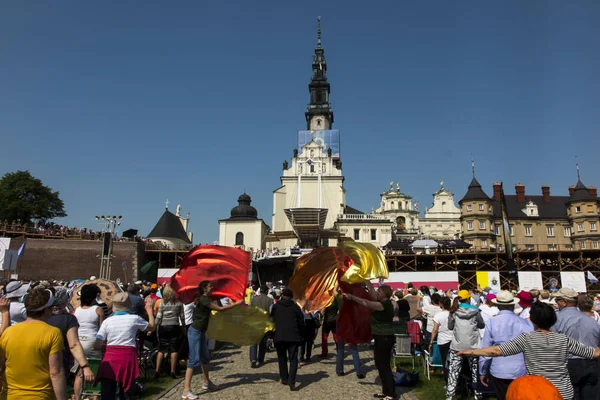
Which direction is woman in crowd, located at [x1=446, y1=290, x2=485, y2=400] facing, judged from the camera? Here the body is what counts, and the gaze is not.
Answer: away from the camera

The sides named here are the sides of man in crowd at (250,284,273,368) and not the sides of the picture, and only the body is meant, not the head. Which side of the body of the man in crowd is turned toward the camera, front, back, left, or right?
back

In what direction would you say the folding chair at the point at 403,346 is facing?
away from the camera

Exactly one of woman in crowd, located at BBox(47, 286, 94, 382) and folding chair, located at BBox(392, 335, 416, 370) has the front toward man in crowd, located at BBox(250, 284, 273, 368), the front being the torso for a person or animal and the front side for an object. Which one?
the woman in crowd

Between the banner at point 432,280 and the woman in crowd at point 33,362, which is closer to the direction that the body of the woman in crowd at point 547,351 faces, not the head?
the banner

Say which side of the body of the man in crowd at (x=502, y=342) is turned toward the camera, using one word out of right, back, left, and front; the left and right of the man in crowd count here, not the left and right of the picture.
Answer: back

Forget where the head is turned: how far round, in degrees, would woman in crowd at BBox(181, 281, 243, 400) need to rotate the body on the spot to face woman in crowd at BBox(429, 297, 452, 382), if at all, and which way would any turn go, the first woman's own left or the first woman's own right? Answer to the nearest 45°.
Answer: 0° — they already face them

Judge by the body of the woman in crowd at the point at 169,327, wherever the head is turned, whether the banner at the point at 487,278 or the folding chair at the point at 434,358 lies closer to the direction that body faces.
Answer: the banner

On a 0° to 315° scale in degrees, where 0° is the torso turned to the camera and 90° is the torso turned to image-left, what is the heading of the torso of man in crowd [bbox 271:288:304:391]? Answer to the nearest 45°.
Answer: approximately 180°

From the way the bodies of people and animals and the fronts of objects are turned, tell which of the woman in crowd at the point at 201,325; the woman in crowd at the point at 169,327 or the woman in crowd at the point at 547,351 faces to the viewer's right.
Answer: the woman in crowd at the point at 201,325

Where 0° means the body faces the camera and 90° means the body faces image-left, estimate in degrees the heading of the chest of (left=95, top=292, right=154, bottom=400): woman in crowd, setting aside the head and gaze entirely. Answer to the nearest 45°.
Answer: approximately 180°

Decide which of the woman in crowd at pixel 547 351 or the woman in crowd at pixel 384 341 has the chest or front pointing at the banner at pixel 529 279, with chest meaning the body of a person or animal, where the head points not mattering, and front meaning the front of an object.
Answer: the woman in crowd at pixel 547 351

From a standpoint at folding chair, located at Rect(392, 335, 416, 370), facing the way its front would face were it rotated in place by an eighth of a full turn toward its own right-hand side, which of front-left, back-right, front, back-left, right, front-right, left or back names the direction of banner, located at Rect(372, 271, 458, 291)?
front-left

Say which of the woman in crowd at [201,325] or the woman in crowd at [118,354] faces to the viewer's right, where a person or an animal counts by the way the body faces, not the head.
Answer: the woman in crowd at [201,325]

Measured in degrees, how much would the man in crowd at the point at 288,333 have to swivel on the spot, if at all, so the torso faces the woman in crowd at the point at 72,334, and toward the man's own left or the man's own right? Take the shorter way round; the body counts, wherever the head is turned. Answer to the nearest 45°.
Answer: approximately 135° to the man's own left

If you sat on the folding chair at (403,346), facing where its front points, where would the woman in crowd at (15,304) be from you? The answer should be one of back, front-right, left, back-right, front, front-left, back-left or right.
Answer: back-left
